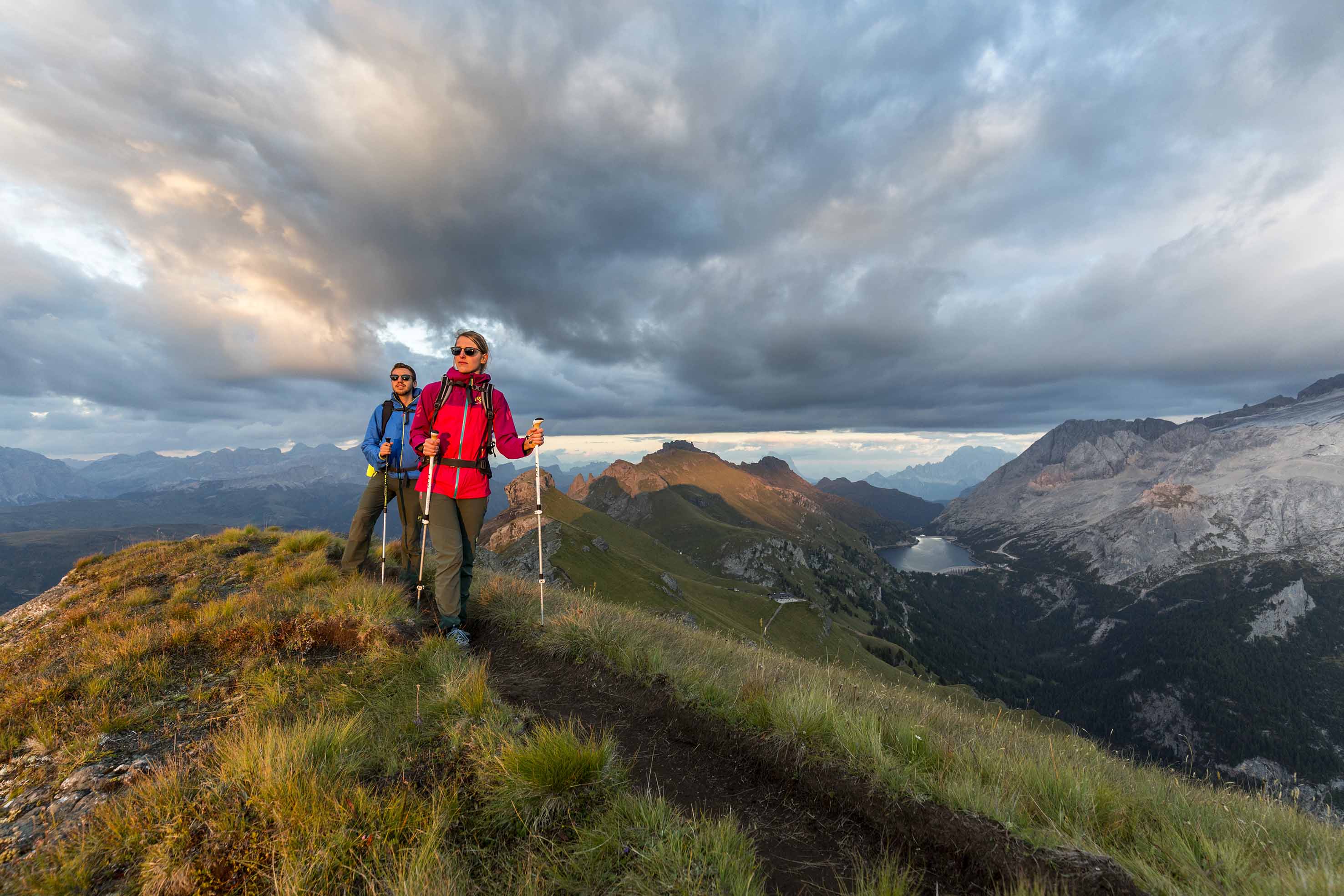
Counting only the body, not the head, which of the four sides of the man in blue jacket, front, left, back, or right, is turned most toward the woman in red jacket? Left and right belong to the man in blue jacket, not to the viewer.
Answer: front

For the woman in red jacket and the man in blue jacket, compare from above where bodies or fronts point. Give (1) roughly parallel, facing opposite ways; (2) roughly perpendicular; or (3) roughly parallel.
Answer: roughly parallel

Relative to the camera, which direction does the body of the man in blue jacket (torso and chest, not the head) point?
toward the camera

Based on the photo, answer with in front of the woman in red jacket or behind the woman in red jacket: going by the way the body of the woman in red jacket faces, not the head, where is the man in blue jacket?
behind

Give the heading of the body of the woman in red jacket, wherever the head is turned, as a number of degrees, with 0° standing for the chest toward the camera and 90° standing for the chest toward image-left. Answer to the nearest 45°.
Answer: approximately 0°

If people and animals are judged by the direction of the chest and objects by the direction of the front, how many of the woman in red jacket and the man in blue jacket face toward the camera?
2
